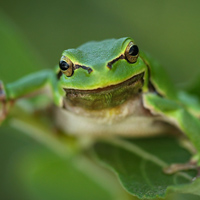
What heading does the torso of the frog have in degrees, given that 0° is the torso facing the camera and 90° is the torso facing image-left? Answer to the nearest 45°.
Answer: approximately 0°

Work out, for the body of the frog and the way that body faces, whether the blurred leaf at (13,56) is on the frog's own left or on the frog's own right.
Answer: on the frog's own right
